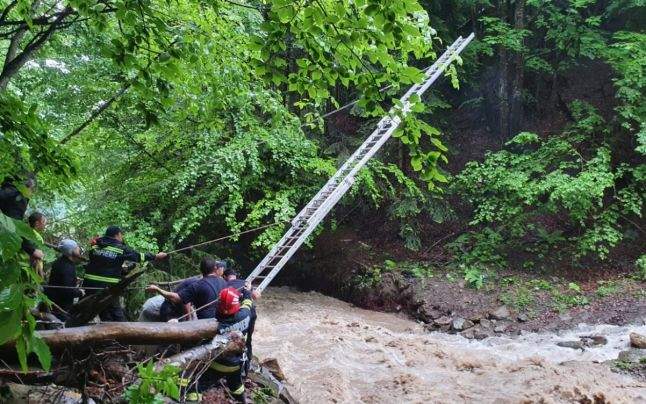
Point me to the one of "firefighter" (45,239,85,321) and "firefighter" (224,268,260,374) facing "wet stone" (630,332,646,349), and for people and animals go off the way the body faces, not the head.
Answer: "firefighter" (45,239,85,321)

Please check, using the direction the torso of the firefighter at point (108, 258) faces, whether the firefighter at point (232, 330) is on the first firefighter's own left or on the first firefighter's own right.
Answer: on the first firefighter's own right

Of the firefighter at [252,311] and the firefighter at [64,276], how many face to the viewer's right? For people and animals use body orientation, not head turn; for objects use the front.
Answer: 1

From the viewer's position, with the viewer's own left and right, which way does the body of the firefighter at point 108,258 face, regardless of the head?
facing away from the viewer and to the right of the viewer

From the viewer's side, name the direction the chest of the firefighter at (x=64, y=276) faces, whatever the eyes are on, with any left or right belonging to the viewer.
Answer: facing to the right of the viewer

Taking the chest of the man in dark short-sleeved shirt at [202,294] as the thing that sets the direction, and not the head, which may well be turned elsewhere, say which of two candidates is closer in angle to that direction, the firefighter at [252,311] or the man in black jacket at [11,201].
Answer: the firefighter

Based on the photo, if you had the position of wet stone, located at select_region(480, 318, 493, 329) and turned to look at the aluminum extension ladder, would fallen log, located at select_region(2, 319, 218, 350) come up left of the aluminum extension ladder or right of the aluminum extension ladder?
left

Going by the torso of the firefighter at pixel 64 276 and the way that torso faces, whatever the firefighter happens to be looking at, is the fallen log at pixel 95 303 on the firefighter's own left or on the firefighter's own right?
on the firefighter's own right
